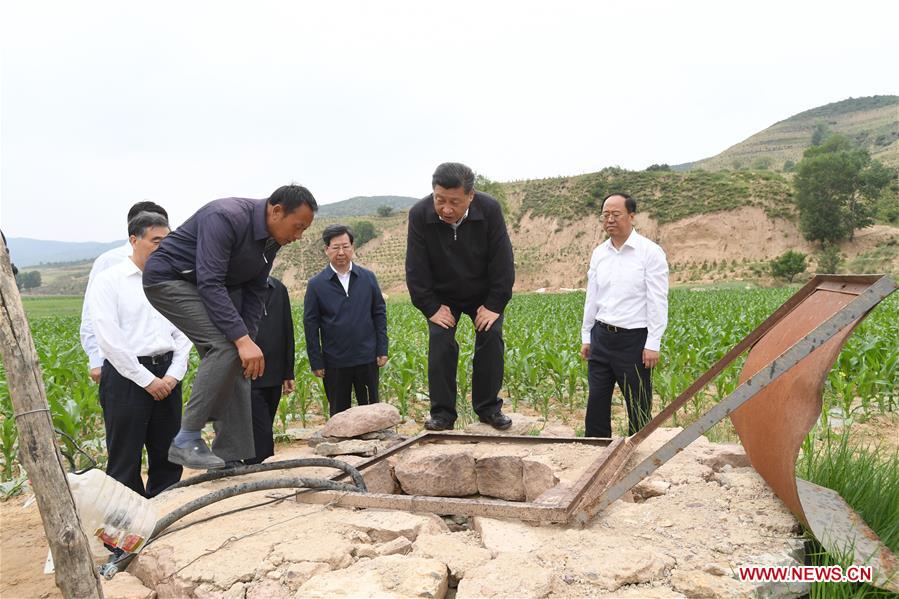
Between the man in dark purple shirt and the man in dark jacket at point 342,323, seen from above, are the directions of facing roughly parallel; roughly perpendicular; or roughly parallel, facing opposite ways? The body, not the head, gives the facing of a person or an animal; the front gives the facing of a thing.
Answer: roughly perpendicular

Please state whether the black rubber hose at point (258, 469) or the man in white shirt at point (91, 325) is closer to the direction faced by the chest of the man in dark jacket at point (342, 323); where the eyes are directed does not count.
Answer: the black rubber hose

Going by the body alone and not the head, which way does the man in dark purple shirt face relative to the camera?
to the viewer's right

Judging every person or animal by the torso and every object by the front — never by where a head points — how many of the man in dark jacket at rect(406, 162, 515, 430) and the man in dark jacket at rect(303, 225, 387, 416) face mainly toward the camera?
2

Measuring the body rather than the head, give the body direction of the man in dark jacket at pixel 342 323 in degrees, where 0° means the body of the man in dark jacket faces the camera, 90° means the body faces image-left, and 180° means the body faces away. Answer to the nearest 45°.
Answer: approximately 0°
